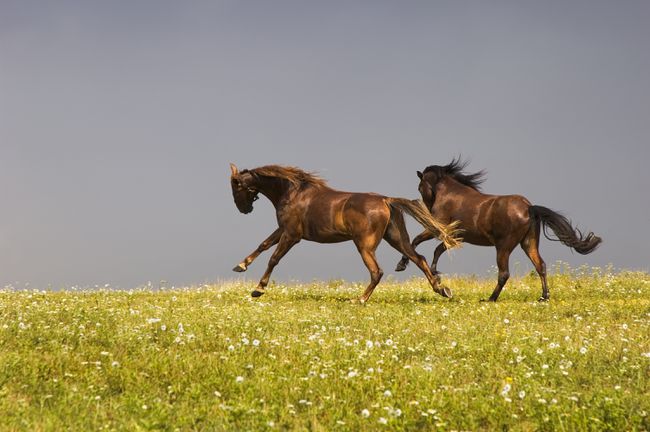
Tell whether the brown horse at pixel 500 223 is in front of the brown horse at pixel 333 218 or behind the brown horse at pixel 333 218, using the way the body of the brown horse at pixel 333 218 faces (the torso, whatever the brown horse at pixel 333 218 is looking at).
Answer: behind

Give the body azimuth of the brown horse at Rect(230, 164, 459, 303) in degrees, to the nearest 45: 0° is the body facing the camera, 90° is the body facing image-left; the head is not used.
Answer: approximately 90°
